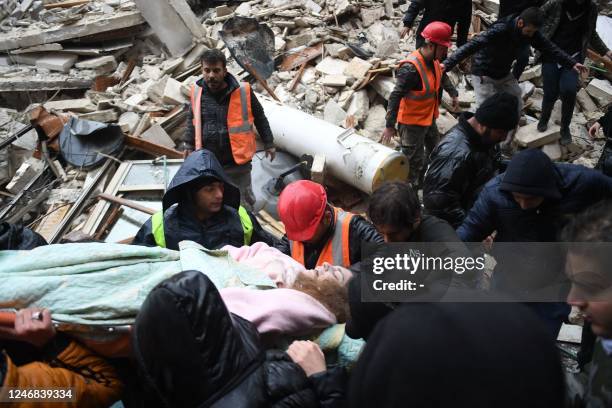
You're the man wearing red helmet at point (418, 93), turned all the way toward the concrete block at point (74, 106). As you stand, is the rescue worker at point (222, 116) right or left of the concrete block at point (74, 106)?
left

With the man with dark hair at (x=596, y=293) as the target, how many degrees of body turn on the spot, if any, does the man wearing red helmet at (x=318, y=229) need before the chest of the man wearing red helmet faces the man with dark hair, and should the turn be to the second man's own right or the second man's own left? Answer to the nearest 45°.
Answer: approximately 90° to the second man's own left

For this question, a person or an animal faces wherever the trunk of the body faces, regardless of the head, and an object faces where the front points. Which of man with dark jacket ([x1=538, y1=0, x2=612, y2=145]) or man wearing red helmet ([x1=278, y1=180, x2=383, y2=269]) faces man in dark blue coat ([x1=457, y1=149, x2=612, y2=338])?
the man with dark jacket

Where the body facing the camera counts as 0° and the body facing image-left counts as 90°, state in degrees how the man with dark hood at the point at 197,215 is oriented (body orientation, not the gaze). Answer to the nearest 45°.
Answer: approximately 0°

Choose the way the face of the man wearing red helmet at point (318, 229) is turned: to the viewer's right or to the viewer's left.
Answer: to the viewer's left

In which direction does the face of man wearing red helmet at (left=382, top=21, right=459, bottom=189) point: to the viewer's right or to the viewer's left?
to the viewer's right
